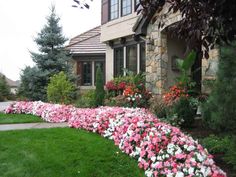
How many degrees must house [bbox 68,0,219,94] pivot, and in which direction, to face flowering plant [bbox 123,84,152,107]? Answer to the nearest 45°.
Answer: approximately 45° to its left

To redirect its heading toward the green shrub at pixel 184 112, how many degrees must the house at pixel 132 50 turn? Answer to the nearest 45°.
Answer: approximately 45° to its left

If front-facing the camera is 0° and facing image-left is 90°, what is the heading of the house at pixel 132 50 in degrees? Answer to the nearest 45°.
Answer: approximately 45°

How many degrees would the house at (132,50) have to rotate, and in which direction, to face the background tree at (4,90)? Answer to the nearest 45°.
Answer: approximately 90° to its right

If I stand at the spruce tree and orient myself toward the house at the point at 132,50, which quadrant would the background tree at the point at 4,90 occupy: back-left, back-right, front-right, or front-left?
back-left

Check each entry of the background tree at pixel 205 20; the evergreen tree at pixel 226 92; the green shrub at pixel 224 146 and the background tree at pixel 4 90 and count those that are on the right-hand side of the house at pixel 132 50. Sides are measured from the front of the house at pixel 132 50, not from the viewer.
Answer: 1

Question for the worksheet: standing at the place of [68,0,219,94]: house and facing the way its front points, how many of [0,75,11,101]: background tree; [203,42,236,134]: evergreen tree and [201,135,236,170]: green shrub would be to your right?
1

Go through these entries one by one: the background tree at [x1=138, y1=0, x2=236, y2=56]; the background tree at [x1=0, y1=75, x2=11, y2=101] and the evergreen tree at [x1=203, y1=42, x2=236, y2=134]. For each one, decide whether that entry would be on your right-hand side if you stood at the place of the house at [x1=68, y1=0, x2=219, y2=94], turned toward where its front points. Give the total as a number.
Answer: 1

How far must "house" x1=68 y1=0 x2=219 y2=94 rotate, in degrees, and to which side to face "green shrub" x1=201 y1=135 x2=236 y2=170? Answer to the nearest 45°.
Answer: approximately 45° to its left

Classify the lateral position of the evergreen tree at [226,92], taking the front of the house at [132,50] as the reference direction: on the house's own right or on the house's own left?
on the house's own left
